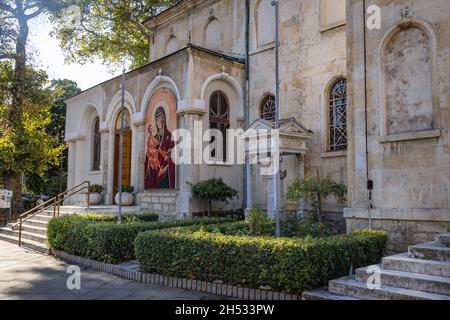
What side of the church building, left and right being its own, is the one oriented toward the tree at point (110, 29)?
right

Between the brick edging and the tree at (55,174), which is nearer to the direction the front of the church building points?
the brick edging

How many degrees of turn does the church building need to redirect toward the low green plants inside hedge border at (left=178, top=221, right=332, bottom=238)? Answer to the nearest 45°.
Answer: approximately 45° to its left

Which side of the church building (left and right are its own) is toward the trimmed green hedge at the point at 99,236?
front

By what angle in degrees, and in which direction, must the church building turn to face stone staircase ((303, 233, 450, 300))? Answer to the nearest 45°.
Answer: approximately 45° to its left

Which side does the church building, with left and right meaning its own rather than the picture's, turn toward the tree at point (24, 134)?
right

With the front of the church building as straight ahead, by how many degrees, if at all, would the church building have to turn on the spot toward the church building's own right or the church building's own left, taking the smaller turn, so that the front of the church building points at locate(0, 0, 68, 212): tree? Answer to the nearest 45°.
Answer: approximately 90° to the church building's own right

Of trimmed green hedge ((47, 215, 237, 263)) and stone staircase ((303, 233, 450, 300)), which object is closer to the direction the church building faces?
the trimmed green hedge

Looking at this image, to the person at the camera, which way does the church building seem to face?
facing the viewer and to the left of the viewer

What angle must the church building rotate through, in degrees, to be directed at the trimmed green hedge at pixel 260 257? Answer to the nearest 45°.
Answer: approximately 45° to its left

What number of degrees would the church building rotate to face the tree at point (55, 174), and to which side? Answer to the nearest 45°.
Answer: approximately 90° to its right
